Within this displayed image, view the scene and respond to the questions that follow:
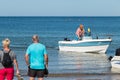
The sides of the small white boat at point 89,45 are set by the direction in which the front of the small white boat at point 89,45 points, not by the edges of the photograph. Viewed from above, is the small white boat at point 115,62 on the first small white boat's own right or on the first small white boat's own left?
on the first small white boat's own right

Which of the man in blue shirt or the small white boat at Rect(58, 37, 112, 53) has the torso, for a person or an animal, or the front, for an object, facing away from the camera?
the man in blue shirt

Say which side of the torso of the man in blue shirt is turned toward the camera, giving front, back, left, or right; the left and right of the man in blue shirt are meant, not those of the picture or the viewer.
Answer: back

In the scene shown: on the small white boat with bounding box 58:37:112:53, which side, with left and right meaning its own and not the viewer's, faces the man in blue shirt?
right
